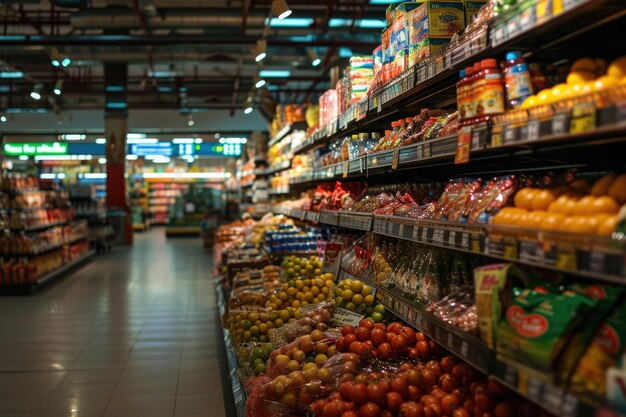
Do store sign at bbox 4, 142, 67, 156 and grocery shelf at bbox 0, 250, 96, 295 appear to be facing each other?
no

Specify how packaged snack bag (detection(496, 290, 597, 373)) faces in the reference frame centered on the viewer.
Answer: facing the viewer and to the left of the viewer

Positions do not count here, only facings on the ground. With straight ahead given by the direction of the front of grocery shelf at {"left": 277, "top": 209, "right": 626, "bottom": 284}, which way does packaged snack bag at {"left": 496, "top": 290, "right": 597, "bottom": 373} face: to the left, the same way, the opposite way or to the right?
the same way

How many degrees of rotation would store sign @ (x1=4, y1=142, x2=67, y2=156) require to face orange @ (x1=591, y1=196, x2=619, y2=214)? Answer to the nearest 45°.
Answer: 0° — it already faces it

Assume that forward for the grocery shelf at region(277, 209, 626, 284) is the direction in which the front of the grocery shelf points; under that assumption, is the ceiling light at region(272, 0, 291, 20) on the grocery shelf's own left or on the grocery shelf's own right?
on the grocery shelf's own right

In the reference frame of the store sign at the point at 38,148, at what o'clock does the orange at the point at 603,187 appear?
The orange is roughly at 12 o'clock from the store sign.

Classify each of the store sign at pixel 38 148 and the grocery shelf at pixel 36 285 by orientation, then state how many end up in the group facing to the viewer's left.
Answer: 0

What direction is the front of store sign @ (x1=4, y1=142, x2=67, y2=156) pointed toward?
toward the camera

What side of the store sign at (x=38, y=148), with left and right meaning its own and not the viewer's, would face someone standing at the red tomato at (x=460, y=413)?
front

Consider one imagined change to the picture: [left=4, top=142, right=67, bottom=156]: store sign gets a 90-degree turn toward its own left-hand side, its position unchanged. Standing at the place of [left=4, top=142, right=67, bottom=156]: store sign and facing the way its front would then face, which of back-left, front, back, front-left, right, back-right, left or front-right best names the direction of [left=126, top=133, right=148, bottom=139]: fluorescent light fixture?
front

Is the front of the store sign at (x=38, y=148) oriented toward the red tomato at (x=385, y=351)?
yes

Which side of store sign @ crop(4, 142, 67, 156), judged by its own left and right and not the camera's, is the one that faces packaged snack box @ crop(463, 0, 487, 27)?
front

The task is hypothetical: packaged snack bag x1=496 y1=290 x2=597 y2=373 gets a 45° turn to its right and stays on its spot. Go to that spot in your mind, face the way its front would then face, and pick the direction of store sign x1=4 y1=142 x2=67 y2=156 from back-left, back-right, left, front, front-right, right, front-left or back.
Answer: front-right

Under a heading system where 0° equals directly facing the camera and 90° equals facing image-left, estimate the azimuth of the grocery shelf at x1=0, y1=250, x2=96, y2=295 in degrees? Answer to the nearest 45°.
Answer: approximately 315°

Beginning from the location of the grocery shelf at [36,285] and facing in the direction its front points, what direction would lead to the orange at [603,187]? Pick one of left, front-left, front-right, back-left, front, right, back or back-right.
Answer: front-right

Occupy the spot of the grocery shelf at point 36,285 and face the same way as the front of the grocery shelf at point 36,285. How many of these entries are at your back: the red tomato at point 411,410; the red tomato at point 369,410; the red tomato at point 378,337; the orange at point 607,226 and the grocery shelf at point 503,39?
0

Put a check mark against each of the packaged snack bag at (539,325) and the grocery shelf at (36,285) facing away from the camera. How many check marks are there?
0
